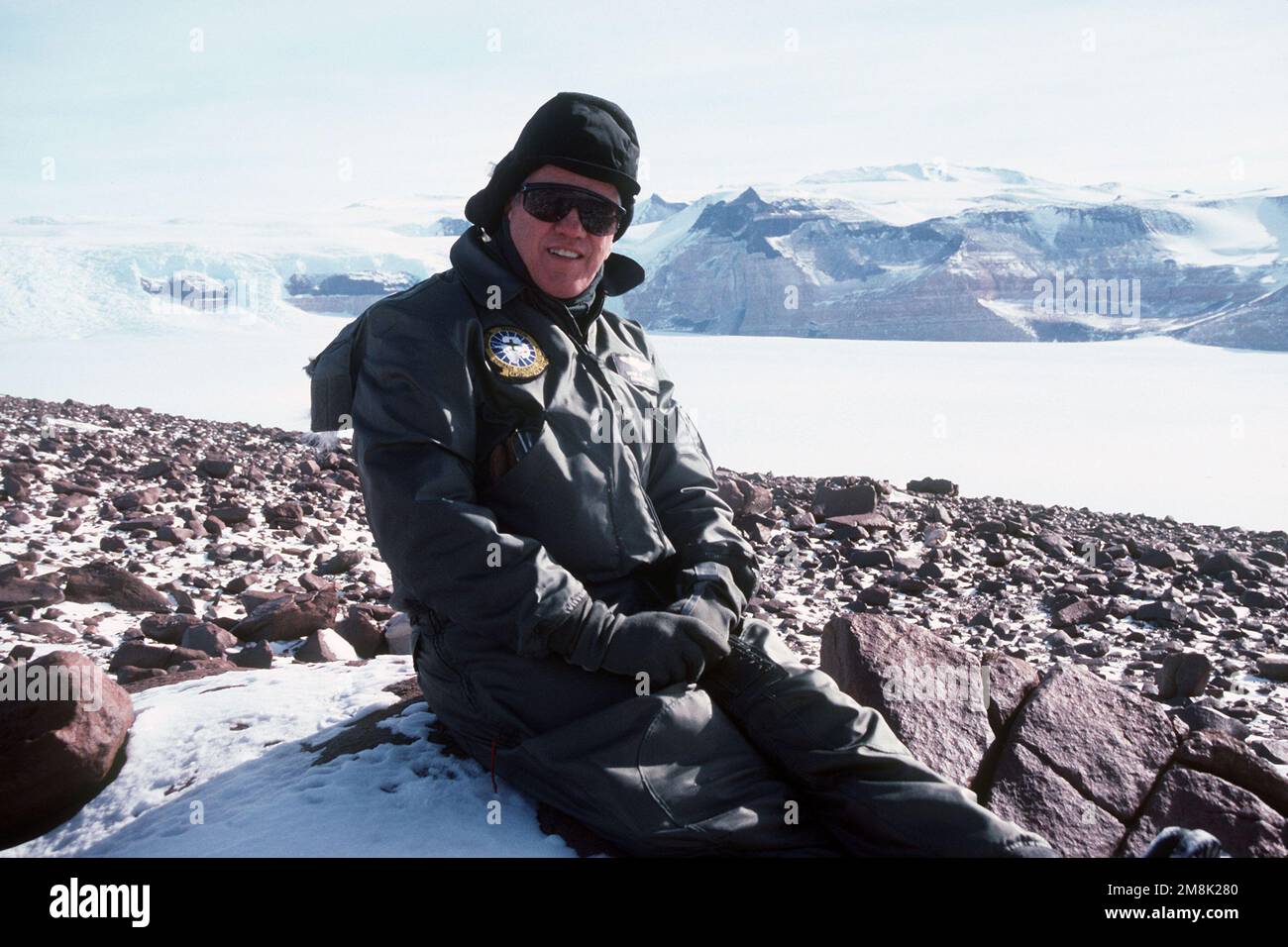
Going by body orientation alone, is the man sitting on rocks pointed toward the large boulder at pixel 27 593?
no

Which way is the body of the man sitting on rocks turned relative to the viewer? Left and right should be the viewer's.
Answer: facing the viewer and to the right of the viewer

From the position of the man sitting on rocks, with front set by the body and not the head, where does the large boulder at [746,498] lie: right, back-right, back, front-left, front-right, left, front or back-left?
back-left

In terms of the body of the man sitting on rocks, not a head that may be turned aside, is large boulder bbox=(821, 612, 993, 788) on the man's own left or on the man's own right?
on the man's own left

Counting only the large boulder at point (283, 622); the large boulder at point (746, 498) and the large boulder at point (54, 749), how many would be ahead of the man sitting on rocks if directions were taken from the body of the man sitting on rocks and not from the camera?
0

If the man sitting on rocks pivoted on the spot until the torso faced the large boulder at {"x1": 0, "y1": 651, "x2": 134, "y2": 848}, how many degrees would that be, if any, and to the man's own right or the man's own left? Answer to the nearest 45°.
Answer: approximately 135° to the man's own right

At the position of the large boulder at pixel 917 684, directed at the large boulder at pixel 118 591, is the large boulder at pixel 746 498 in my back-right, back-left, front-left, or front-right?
front-right

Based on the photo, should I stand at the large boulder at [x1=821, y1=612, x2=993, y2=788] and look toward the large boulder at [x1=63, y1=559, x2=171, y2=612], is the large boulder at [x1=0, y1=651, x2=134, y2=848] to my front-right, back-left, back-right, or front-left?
front-left

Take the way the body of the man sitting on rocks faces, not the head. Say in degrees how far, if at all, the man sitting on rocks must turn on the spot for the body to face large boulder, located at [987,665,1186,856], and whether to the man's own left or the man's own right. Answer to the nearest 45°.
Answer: approximately 90° to the man's own left

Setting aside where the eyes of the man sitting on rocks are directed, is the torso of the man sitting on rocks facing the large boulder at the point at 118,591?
no

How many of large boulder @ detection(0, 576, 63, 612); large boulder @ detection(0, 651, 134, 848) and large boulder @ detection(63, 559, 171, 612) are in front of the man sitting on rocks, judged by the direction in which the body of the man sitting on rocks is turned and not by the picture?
0

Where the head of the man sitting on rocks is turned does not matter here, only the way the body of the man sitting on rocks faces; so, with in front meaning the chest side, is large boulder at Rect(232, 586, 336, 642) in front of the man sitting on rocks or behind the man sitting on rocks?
behind

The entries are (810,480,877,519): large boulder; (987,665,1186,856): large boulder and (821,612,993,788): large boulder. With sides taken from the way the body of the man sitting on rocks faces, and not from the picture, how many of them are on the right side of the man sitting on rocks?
0

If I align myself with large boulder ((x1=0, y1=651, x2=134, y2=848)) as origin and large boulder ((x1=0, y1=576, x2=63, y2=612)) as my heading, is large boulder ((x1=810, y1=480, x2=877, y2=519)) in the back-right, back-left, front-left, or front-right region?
front-right
